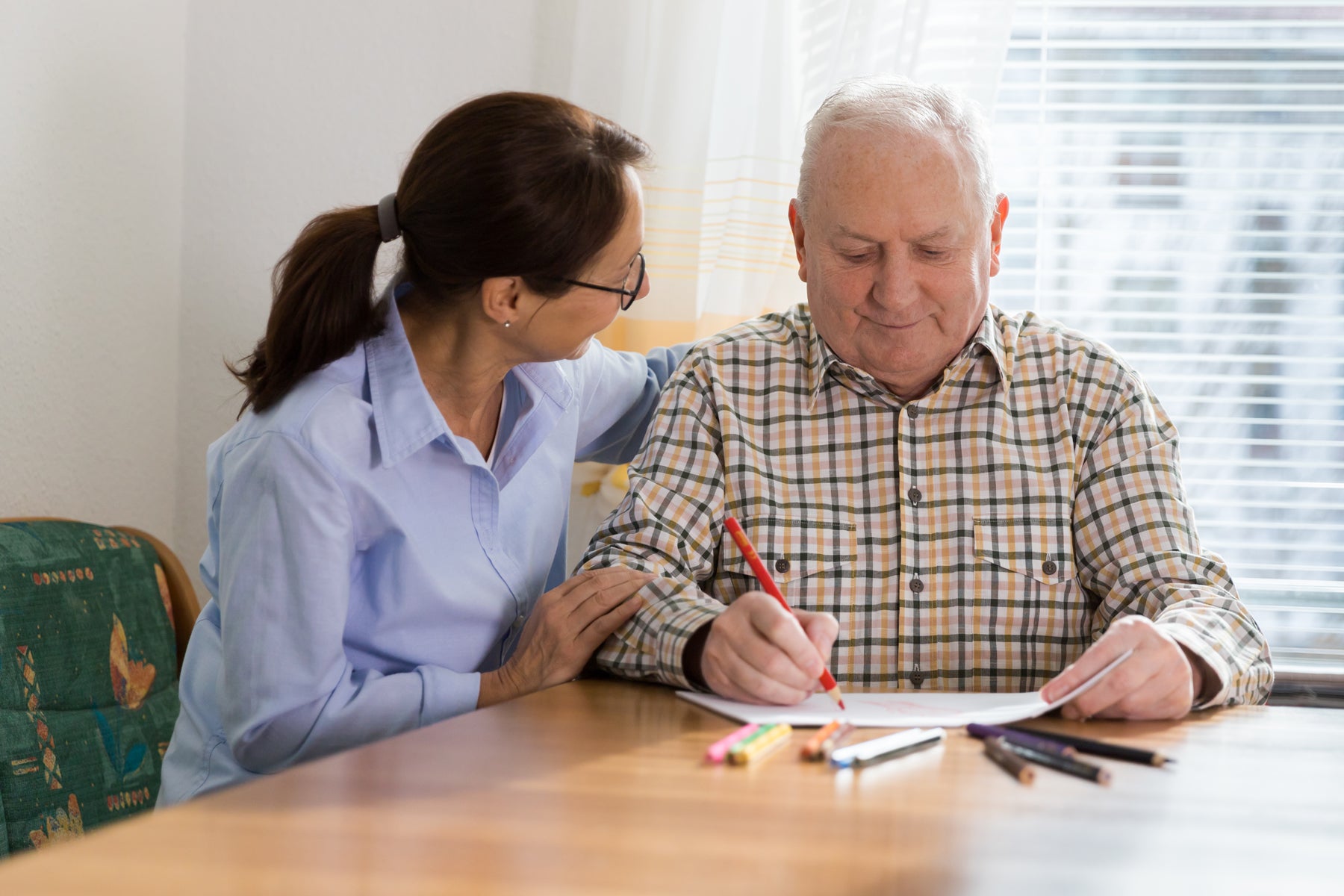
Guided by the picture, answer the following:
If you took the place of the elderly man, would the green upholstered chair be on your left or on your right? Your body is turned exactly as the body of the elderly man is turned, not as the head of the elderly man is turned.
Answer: on your right

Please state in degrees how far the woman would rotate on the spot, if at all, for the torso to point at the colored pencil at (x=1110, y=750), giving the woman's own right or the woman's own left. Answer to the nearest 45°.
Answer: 0° — they already face it

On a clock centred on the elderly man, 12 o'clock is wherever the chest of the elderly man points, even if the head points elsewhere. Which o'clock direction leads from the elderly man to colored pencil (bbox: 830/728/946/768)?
The colored pencil is roughly at 12 o'clock from the elderly man.

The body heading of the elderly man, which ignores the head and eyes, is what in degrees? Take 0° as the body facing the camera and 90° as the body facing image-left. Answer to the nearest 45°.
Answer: approximately 0°

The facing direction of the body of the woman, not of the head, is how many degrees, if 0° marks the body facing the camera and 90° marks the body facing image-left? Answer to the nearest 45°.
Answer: approximately 315°
